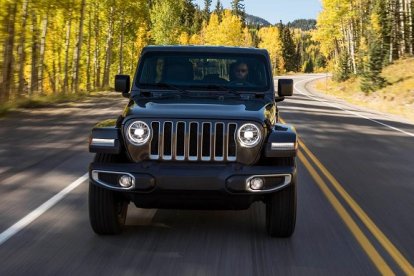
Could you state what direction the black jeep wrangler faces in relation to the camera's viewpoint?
facing the viewer
